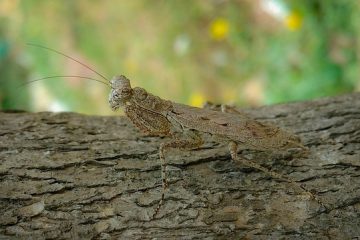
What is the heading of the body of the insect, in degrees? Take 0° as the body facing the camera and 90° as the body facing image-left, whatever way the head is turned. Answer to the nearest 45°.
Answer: approximately 90°

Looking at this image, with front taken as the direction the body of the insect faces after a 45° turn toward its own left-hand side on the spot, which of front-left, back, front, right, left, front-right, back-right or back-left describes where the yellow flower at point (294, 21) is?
back

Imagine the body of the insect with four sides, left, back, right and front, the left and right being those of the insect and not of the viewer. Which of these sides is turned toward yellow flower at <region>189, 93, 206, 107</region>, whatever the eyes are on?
right
